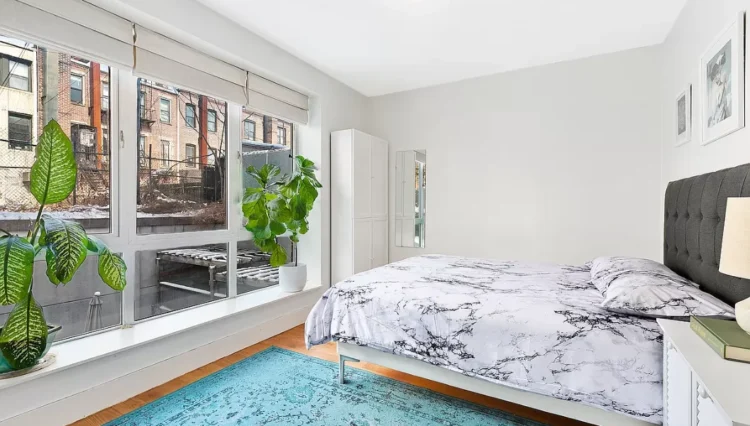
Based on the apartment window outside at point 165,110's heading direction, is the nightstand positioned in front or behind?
in front

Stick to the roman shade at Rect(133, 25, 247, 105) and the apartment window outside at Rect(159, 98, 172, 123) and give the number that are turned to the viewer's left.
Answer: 0

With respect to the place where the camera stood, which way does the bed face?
facing to the left of the viewer

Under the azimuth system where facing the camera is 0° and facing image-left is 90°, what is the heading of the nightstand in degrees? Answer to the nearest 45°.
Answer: approximately 90°

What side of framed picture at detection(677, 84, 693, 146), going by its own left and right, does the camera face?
left
